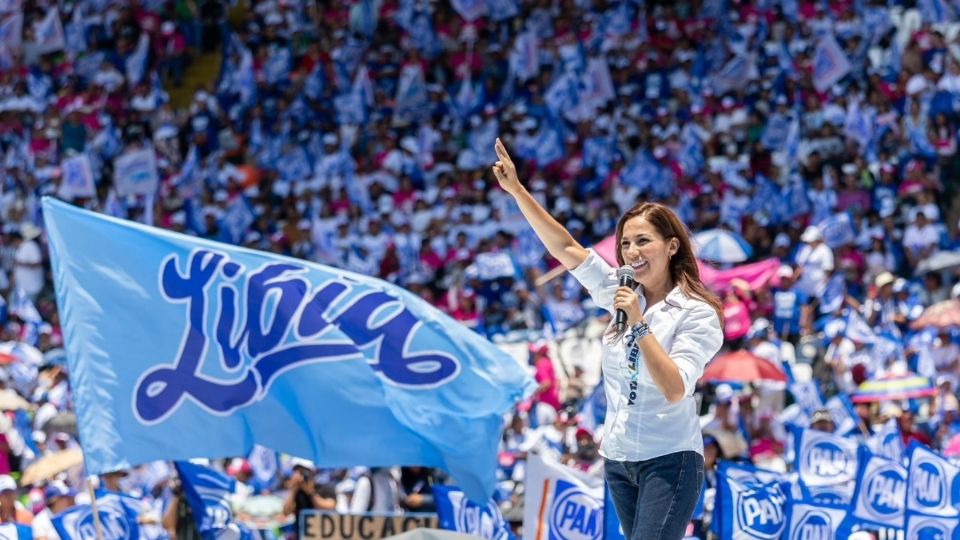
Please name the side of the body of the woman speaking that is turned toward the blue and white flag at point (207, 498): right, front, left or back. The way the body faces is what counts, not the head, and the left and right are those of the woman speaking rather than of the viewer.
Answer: right

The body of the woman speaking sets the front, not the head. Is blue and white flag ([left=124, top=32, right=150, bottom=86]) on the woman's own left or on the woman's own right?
on the woman's own right

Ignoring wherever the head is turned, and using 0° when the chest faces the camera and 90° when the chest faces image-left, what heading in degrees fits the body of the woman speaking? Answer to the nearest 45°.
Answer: approximately 45°

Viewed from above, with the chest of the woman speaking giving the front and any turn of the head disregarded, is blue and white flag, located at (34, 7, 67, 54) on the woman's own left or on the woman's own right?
on the woman's own right

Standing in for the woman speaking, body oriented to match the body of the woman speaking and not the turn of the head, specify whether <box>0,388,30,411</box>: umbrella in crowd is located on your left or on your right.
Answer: on your right

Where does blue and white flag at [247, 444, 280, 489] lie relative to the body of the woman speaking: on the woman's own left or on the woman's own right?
on the woman's own right

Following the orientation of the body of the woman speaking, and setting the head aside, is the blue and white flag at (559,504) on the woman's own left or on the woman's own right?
on the woman's own right

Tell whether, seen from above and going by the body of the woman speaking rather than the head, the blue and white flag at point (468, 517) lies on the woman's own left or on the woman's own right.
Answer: on the woman's own right
